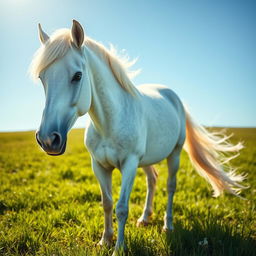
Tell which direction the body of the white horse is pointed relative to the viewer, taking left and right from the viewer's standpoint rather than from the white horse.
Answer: facing the viewer and to the left of the viewer
